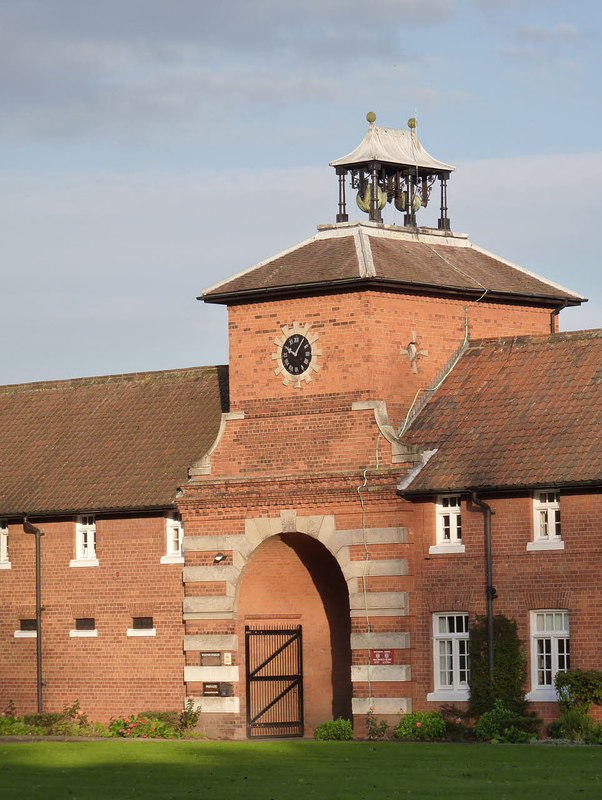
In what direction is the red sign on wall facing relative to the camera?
toward the camera

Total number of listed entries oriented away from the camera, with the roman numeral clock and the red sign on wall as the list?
0

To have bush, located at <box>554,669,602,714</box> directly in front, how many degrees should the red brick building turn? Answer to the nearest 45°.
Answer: approximately 90° to its left

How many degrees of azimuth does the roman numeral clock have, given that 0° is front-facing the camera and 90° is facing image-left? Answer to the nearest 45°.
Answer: approximately 45°

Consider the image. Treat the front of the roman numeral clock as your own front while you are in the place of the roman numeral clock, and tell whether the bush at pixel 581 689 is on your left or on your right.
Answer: on your left
